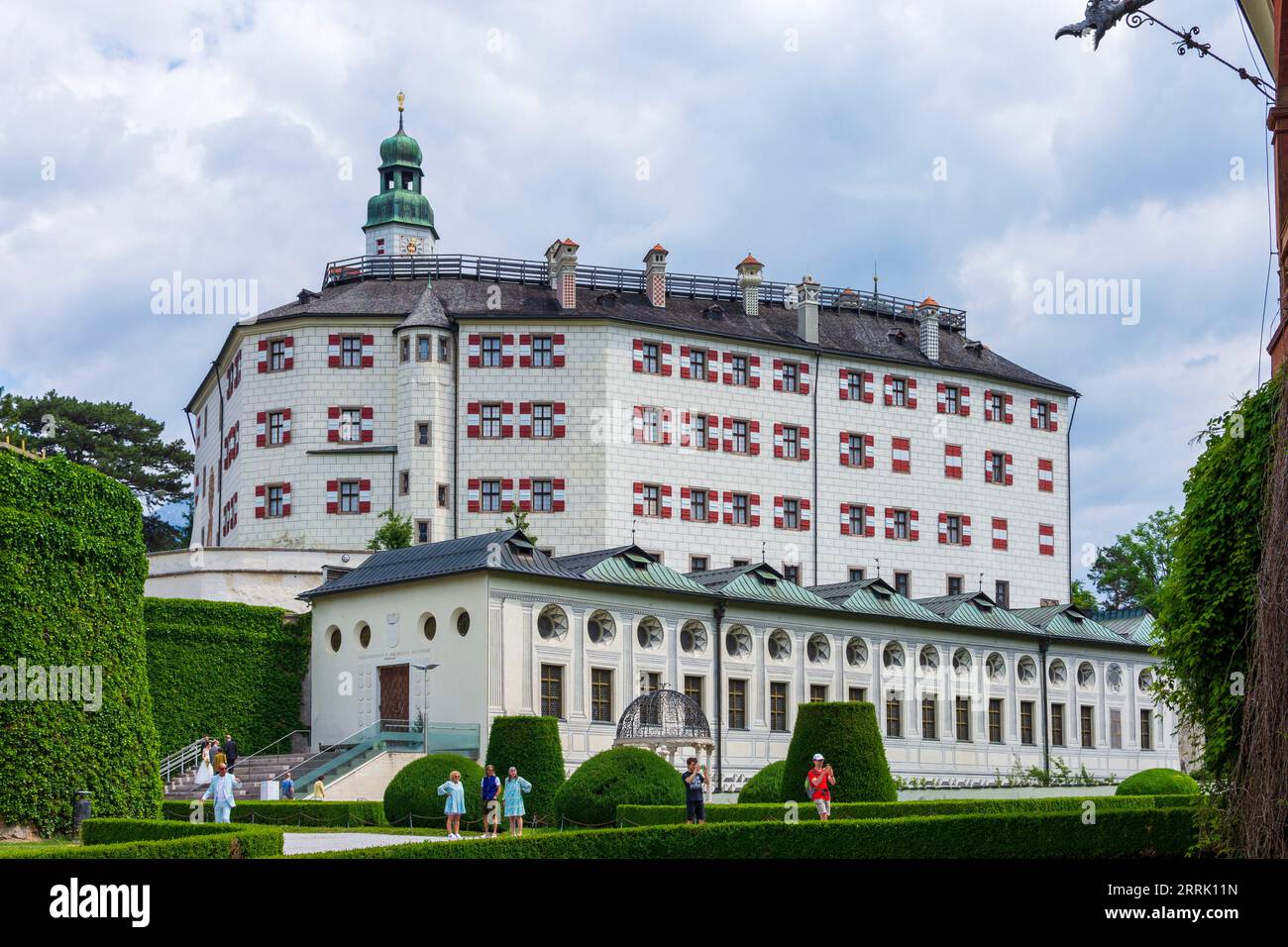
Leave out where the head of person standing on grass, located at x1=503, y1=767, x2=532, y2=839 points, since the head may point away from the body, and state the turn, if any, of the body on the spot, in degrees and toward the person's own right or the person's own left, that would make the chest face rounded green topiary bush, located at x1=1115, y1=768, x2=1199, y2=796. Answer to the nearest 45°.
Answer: approximately 135° to the person's own left

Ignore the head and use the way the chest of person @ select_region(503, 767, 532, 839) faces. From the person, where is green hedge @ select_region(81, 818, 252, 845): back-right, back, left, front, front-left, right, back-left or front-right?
front-right

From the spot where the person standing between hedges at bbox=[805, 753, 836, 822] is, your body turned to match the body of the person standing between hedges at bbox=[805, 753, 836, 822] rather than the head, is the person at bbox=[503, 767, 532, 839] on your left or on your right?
on your right

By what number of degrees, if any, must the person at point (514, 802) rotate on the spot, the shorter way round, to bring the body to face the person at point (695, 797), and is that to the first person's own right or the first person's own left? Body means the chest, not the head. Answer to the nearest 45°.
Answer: approximately 45° to the first person's own left

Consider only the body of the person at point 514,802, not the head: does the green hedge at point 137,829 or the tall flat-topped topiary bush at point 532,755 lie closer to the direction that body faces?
the green hedge

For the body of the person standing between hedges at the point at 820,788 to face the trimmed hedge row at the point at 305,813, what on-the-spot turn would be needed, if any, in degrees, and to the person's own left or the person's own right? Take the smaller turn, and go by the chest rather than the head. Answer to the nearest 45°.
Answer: approximately 135° to the person's own right

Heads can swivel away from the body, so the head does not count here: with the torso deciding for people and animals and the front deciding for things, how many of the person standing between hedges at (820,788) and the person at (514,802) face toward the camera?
2

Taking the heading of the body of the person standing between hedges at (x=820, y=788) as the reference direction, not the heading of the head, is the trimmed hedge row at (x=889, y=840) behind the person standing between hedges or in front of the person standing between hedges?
in front

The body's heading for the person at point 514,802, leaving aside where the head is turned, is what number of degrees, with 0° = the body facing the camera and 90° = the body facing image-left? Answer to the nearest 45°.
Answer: approximately 0°

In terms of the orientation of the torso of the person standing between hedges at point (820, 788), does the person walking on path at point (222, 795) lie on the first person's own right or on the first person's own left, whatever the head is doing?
on the first person's own right

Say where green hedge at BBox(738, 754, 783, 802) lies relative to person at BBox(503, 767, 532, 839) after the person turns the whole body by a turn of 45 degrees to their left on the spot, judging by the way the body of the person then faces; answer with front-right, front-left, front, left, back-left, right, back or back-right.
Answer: left

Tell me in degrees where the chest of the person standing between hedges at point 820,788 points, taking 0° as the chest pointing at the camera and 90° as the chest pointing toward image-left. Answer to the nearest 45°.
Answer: approximately 0°

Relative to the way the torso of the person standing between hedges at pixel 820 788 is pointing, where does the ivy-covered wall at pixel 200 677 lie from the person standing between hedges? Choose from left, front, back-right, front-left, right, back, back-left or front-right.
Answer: back-right

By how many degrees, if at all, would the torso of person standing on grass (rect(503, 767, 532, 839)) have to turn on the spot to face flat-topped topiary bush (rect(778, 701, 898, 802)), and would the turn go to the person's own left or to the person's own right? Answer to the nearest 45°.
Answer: approximately 90° to the person's own left
